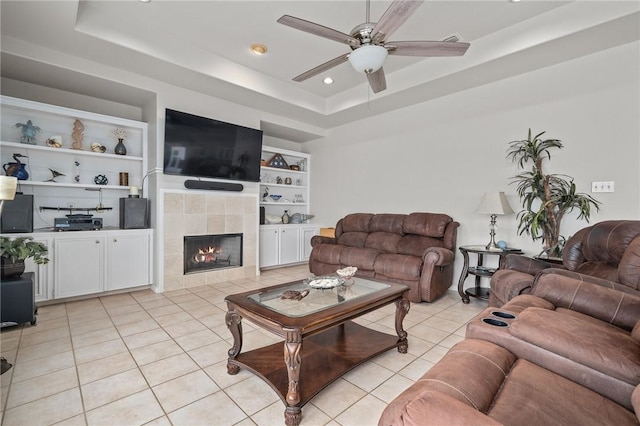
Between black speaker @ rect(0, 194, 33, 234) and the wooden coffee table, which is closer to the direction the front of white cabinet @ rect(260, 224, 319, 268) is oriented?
the wooden coffee table

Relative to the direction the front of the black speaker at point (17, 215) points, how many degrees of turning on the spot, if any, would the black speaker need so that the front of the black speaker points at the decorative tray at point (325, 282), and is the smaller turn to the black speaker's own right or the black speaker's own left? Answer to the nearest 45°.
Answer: approximately 45° to the black speaker's own left

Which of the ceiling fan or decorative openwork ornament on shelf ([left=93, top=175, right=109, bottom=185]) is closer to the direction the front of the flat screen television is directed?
the ceiling fan

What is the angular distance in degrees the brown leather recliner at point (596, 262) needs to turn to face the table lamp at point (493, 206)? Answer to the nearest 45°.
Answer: approximately 90° to its right

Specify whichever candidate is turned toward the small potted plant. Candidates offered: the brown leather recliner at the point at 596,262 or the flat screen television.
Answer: the brown leather recliner

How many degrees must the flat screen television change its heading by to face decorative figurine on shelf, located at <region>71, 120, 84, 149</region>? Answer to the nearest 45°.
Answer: approximately 135° to its right

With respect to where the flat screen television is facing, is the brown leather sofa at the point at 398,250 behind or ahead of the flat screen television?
ahead

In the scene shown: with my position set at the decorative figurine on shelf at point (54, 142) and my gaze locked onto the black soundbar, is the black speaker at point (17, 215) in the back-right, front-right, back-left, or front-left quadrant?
back-right

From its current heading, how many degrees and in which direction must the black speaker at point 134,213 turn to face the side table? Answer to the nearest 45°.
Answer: approximately 45° to its left

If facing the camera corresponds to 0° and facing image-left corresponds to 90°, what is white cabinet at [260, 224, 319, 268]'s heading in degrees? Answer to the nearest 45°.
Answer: approximately 315°

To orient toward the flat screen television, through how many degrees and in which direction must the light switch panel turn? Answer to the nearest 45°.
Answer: approximately 45° to its right
